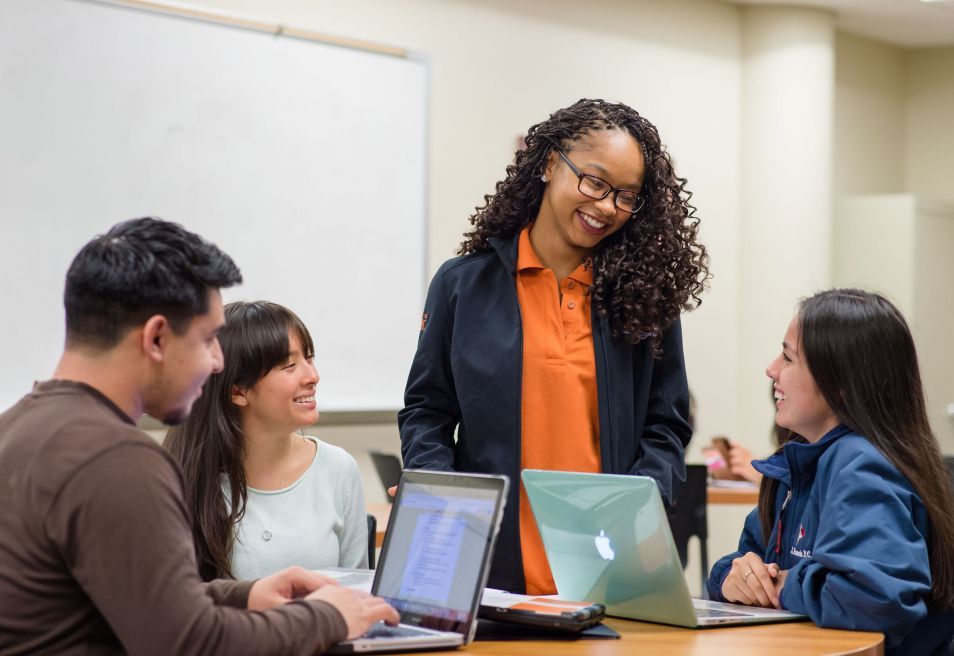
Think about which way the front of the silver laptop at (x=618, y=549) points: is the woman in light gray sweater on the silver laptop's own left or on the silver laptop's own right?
on the silver laptop's own left

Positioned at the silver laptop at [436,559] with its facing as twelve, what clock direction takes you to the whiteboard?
The whiteboard is roughly at 4 o'clock from the silver laptop.

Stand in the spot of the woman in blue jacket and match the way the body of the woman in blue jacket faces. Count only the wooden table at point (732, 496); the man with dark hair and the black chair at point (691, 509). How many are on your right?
2

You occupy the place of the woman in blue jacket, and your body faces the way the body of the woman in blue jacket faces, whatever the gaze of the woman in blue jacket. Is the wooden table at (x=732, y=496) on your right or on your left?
on your right

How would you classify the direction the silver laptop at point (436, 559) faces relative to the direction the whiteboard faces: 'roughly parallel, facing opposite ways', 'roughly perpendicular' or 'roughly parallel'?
roughly perpendicular

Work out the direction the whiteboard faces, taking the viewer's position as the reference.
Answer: facing the viewer and to the right of the viewer

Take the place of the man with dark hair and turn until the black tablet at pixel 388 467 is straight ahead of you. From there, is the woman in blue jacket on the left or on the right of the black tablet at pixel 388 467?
right

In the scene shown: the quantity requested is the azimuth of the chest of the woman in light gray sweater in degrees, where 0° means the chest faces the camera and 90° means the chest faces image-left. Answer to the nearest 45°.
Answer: approximately 315°

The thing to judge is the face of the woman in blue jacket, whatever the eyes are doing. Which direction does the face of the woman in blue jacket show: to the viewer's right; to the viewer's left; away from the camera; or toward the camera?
to the viewer's left

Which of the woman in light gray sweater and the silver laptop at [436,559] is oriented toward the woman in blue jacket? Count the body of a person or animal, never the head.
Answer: the woman in light gray sweater

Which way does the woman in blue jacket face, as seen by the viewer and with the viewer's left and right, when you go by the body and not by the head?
facing to the left of the viewer

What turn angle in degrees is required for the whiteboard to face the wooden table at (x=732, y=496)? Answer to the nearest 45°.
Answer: approximately 45° to its left

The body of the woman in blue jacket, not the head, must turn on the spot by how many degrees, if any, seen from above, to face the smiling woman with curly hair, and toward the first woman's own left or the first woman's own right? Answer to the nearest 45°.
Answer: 0° — they already face them

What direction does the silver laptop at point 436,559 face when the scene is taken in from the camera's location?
facing the viewer and to the left of the viewer

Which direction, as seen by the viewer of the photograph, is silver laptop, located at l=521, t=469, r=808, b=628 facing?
facing away from the viewer and to the right of the viewer
